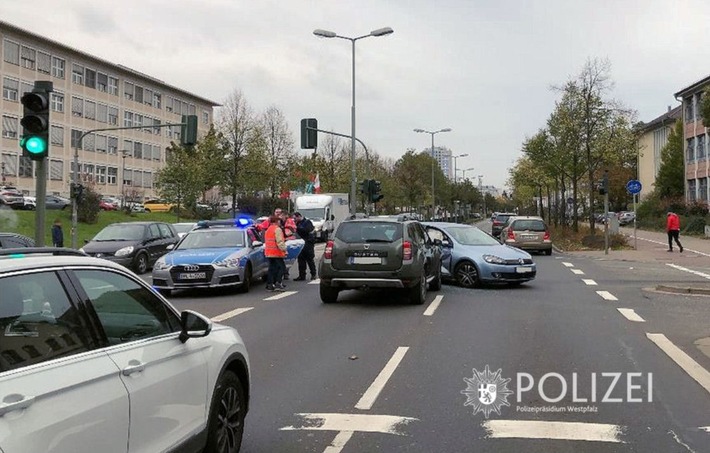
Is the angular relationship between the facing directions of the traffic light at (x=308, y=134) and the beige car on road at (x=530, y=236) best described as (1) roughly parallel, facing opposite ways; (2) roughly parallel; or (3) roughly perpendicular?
roughly parallel

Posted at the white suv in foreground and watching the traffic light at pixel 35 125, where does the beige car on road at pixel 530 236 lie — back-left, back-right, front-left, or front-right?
front-right

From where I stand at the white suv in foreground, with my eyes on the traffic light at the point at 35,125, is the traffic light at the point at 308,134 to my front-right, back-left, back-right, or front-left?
front-right

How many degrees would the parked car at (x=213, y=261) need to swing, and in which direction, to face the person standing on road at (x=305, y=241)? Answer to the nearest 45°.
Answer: approximately 180°

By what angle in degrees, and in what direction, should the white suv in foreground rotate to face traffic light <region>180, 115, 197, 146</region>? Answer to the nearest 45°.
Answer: approximately 45° to its left

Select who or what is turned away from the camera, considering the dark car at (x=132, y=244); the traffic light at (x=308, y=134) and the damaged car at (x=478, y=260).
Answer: the traffic light

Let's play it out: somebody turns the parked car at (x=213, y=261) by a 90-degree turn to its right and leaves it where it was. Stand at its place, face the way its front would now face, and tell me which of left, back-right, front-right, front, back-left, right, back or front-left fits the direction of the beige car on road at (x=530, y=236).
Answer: right

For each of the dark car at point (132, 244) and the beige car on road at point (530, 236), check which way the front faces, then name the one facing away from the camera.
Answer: the beige car on road

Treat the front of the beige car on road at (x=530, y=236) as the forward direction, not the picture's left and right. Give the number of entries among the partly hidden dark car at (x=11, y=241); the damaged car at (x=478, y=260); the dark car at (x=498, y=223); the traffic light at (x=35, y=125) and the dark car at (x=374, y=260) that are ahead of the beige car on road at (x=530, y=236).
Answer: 1

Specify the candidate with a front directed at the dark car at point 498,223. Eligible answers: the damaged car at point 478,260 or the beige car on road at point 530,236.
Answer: the beige car on road at point 530,236

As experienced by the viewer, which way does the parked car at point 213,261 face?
facing the viewer and to the left of the viewer

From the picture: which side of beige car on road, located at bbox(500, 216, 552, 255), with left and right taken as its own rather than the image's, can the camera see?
back

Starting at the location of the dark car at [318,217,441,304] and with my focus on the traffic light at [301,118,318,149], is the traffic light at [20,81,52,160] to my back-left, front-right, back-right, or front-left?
back-left

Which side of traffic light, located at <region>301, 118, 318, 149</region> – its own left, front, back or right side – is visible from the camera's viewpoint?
back

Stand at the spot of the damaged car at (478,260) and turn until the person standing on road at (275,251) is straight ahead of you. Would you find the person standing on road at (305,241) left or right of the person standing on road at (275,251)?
right

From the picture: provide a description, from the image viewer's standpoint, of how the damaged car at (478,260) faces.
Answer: facing the viewer and to the right of the viewer

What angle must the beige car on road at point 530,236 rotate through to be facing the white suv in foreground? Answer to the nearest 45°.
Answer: approximately 180°
